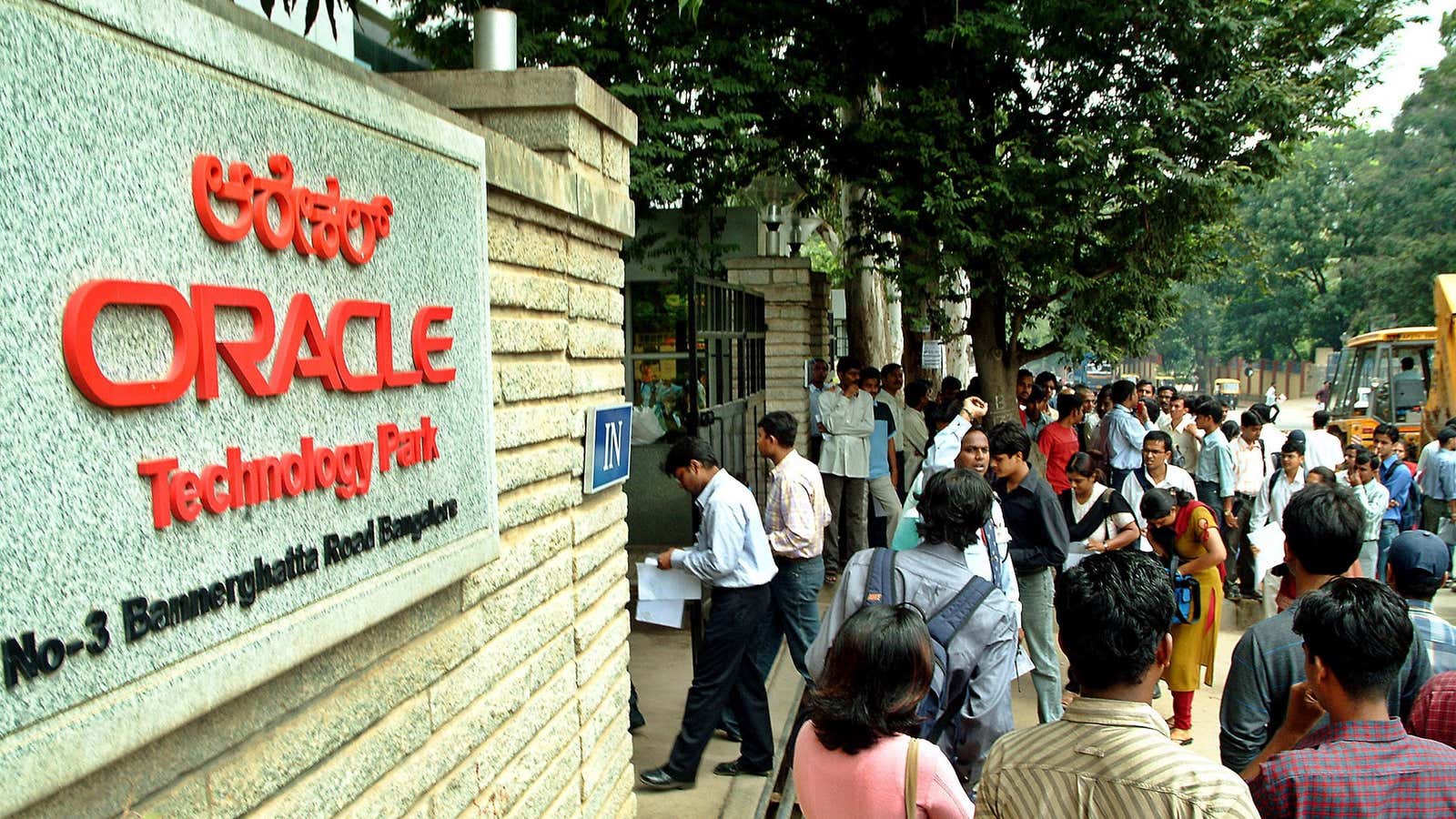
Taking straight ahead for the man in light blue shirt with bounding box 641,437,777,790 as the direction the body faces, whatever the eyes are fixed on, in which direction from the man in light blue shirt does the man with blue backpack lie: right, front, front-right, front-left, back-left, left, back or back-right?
back-left

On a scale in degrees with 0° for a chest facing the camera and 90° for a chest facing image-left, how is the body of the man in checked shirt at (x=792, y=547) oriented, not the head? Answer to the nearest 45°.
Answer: approximately 90°

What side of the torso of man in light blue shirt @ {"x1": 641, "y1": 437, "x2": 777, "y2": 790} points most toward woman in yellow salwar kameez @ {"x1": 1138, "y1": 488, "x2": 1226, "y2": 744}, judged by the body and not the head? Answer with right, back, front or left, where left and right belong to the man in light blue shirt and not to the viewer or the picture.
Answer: back

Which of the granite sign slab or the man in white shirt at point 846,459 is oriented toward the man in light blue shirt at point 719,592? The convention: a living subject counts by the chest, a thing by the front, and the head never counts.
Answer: the man in white shirt at point 846,459

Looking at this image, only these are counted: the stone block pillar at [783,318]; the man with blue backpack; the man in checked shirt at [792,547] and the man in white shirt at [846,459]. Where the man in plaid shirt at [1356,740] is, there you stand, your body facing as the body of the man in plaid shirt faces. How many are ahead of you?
4

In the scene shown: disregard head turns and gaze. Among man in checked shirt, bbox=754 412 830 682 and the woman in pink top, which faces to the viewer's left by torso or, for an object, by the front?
the man in checked shirt

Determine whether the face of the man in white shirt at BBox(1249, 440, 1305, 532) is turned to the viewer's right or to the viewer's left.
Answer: to the viewer's left

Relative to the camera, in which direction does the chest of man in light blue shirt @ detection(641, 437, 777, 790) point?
to the viewer's left

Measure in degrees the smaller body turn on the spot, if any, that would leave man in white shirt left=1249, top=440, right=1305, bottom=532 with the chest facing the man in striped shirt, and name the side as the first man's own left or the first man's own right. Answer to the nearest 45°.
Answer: approximately 45° to the first man's own left

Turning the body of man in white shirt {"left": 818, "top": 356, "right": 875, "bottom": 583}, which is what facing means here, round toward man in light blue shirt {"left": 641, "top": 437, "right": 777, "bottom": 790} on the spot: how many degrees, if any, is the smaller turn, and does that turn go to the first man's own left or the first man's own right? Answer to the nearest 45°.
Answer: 0° — they already face them

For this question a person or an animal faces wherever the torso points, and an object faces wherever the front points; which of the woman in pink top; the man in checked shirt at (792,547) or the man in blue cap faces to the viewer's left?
the man in checked shirt

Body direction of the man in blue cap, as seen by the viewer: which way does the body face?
away from the camera

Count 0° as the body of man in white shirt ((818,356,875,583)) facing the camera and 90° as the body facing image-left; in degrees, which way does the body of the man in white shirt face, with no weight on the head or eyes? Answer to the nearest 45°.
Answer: approximately 0°

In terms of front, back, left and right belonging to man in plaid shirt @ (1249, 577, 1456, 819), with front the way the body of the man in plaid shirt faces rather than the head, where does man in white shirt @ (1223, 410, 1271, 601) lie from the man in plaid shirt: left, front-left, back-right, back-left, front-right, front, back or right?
front-right

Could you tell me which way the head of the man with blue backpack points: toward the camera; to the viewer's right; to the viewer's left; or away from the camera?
away from the camera

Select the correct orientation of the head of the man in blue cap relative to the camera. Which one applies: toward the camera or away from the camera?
away from the camera
